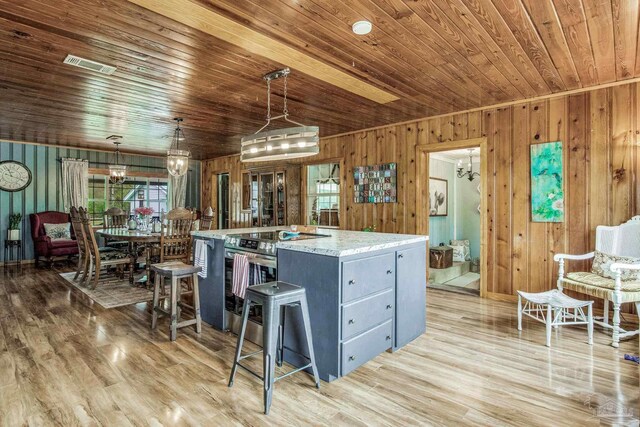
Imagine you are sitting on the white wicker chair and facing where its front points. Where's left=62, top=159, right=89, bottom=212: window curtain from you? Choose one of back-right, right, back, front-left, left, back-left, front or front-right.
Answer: front-right

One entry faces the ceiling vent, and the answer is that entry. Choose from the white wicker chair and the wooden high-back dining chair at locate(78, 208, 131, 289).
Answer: the white wicker chair

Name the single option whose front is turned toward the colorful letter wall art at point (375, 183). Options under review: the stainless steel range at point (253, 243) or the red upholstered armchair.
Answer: the red upholstered armchair

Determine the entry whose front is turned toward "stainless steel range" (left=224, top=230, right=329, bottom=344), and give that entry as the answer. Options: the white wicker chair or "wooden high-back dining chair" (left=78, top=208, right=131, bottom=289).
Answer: the white wicker chair

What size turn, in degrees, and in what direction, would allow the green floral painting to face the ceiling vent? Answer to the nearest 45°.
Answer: approximately 45° to its right

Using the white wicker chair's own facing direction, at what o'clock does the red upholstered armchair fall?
The red upholstered armchair is roughly at 1 o'clock from the white wicker chair.

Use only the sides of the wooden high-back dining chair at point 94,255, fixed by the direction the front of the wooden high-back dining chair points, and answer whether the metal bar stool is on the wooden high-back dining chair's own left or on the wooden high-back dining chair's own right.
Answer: on the wooden high-back dining chair's own right

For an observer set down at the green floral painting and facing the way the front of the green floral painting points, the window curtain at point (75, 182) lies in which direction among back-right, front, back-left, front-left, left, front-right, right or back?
right

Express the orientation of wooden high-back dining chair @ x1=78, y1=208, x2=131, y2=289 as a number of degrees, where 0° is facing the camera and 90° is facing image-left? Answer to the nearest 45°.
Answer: approximately 225°

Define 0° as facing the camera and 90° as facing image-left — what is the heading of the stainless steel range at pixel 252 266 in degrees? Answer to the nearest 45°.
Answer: approximately 45°
